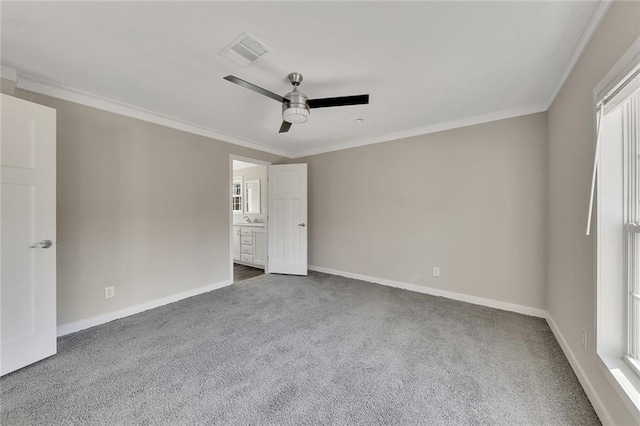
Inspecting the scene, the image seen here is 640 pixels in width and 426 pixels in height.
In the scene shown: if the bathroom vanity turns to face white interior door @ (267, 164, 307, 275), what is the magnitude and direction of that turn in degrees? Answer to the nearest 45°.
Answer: approximately 90° to its left

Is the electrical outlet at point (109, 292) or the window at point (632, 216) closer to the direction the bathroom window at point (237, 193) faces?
the electrical outlet

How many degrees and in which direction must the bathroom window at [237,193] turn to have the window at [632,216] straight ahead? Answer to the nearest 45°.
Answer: approximately 45° to its left

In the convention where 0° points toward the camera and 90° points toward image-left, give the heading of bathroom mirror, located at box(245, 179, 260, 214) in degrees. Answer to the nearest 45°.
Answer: approximately 45°

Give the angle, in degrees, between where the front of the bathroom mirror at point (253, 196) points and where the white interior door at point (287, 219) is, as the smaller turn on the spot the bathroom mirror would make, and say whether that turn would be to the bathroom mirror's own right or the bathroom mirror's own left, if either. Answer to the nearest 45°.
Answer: approximately 90° to the bathroom mirror's own left

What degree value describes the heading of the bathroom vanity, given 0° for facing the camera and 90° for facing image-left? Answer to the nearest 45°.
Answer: approximately 45°

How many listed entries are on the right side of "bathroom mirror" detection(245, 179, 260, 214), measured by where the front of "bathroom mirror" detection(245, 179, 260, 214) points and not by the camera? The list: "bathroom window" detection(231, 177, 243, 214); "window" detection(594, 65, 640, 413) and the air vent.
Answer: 1

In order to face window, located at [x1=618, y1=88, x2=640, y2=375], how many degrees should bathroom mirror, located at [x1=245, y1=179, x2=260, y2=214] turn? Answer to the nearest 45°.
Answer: approximately 45° to its left

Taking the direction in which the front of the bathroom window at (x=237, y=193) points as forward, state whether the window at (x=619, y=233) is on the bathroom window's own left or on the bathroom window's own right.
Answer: on the bathroom window's own left
